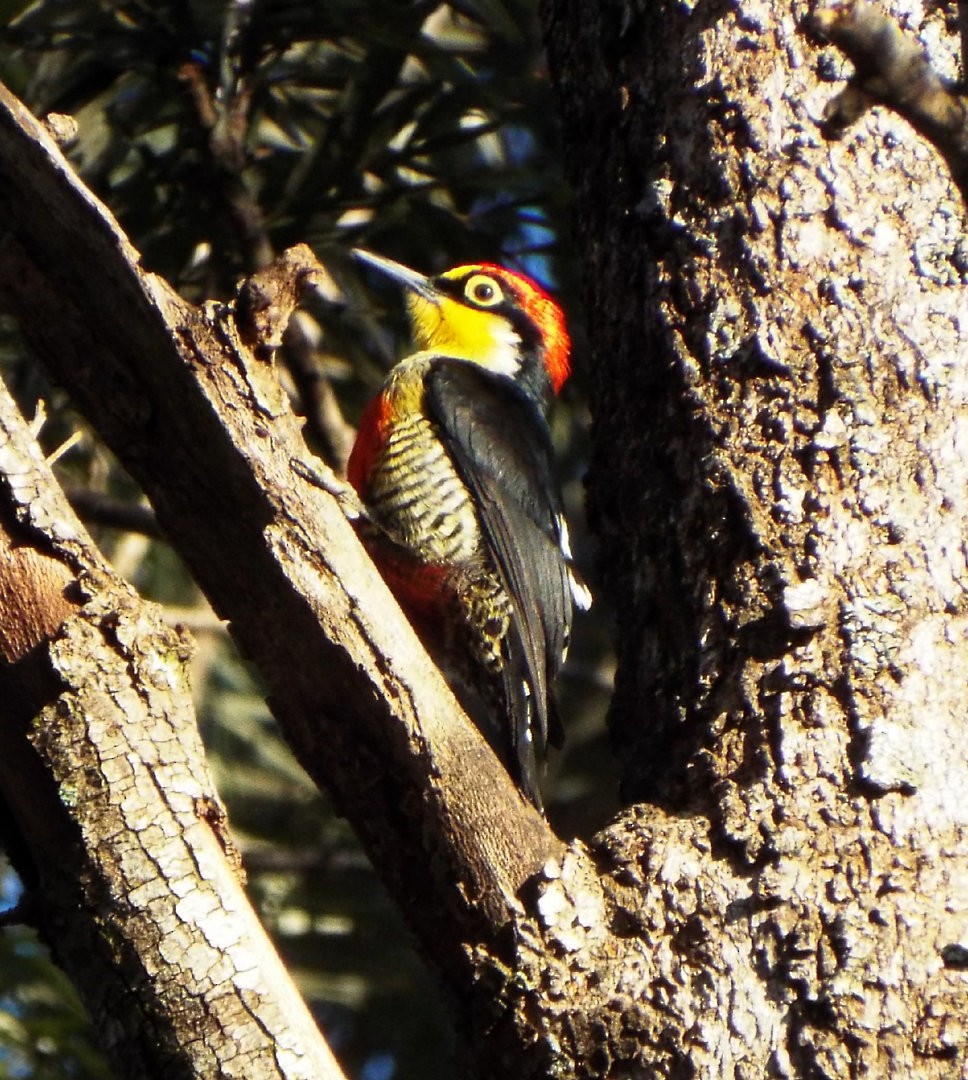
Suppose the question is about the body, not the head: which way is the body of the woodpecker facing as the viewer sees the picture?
to the viewer's left

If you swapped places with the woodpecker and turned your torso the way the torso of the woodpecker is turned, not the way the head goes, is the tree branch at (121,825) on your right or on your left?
on your left
